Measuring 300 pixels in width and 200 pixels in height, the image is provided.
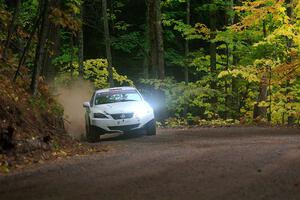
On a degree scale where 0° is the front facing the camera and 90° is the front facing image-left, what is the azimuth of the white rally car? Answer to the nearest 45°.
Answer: approximately 0°
